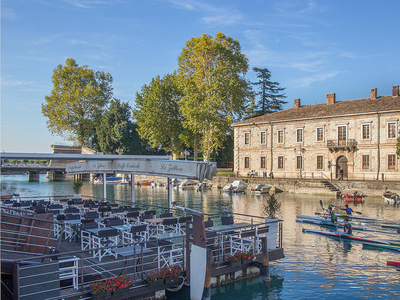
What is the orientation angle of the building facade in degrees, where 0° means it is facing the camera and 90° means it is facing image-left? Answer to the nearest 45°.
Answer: approximately 45°

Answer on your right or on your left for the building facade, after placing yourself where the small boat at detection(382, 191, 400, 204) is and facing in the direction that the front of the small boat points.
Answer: on your right

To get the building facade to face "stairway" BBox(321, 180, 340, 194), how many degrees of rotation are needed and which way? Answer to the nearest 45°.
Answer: approximately 45° to its left

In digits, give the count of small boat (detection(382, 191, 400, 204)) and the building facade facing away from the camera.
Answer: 0
